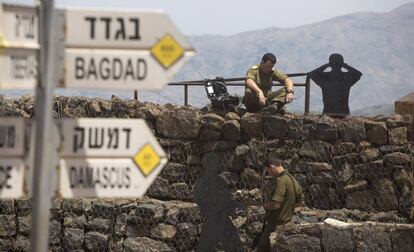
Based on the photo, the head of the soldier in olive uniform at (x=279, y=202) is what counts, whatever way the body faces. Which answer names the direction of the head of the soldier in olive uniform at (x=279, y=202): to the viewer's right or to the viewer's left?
to the viewer's left

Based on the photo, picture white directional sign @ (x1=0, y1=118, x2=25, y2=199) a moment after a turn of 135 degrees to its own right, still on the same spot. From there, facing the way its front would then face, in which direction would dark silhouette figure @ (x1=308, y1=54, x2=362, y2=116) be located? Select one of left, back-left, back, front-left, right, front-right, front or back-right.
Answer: right

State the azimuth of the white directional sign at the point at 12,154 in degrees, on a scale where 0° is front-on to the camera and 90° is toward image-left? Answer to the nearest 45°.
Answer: approximately 0°

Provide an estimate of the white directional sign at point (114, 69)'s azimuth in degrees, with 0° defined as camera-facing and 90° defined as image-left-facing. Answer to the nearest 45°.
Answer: approximately 0°

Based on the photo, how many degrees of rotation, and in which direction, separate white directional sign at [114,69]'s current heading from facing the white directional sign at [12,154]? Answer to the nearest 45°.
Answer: approximately 90° to its right

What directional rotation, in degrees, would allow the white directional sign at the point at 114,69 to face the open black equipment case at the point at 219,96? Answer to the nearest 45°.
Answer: approximately 180°

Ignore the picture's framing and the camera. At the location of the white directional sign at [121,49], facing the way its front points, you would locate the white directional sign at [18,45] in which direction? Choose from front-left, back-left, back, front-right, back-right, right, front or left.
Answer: right
